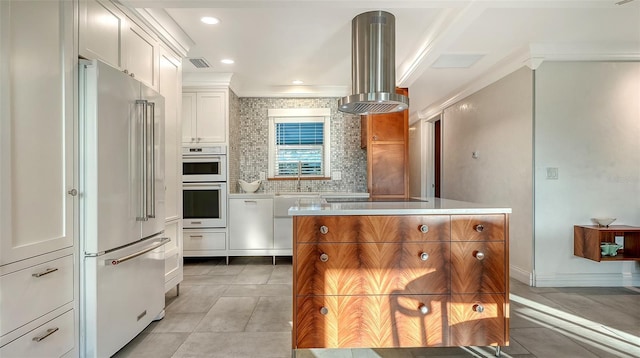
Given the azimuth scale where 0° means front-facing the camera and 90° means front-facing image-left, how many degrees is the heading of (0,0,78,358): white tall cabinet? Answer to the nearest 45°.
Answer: approximately 315°

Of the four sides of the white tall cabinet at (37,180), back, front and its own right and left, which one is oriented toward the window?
left

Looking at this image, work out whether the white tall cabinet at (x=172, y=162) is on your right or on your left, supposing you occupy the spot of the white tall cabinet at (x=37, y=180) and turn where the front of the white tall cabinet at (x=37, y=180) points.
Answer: on your left

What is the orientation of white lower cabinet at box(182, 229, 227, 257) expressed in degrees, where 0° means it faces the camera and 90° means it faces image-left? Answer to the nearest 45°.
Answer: approximately 0°

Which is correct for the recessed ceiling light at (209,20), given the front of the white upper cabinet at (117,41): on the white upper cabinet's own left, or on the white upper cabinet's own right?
on the white upper cabinet's own left

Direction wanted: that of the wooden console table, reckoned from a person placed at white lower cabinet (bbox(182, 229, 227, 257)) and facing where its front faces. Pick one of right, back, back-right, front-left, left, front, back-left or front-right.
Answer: front-left
